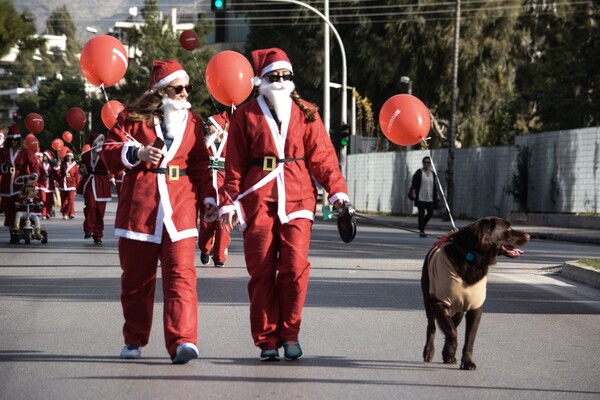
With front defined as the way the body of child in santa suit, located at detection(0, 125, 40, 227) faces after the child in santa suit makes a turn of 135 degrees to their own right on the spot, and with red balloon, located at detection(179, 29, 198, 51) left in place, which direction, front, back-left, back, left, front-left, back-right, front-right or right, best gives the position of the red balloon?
back

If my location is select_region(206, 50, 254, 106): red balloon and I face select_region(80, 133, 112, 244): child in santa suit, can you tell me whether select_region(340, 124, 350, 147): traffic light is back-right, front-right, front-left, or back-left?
front-right

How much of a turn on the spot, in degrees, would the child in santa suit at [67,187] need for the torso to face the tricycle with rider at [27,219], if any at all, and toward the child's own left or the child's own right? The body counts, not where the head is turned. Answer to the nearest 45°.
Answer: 0° — they already face it

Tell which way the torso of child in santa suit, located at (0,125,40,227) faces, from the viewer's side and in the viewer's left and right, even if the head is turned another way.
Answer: facing the viewer

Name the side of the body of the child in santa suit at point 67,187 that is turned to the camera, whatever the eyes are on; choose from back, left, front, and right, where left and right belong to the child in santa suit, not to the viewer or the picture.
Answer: front

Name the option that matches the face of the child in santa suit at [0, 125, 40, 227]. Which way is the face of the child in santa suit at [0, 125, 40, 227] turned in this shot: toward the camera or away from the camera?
toward the camera

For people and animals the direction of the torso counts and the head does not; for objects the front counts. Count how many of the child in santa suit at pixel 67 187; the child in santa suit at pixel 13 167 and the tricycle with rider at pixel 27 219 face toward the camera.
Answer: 3

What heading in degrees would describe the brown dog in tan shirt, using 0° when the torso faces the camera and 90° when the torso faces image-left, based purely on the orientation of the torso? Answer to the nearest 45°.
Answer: approximately 315°

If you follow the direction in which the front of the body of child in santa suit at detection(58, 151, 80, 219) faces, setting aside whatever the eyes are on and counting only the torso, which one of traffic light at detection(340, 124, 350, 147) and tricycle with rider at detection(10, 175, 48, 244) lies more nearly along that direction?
the tricycle with rider
